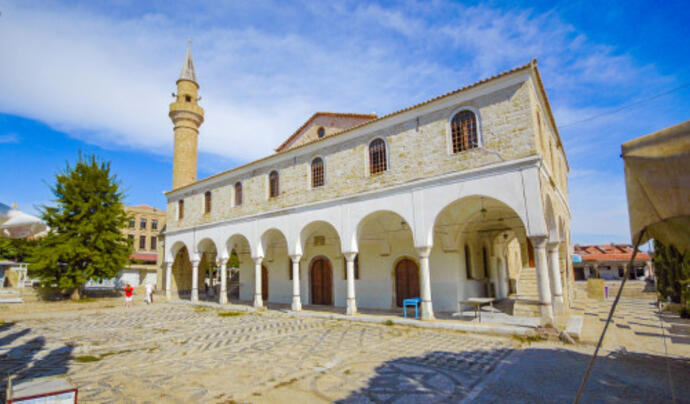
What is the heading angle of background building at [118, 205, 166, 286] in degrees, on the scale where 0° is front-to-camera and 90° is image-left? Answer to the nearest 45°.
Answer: approximately 0°

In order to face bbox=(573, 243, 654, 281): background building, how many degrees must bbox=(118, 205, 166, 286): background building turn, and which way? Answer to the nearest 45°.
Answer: approximately 45° to its left

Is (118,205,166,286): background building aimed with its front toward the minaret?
yes

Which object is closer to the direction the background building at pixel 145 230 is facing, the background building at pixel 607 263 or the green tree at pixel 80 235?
the green tree

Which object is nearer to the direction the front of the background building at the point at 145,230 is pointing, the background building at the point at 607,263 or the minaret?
the minaret

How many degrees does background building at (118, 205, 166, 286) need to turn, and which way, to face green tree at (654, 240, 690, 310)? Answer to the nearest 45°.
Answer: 0° — it already faces it

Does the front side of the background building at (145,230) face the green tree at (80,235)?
yes

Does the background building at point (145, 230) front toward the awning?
yes

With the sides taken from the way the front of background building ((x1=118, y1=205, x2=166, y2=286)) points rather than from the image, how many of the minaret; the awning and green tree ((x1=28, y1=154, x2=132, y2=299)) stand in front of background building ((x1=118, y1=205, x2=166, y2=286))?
3
